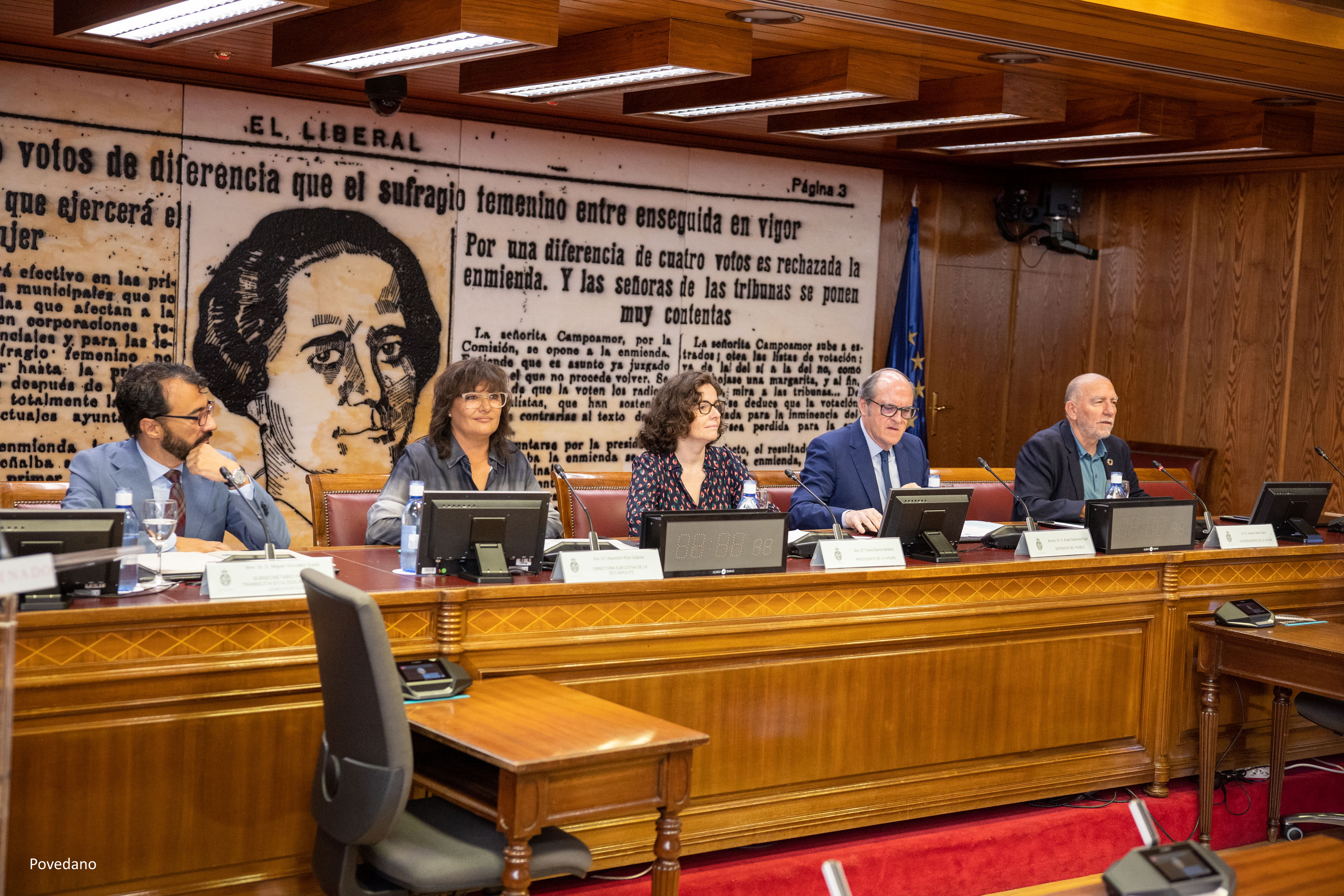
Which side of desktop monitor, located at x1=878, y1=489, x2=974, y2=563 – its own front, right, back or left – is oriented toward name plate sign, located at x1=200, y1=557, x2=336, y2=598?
left

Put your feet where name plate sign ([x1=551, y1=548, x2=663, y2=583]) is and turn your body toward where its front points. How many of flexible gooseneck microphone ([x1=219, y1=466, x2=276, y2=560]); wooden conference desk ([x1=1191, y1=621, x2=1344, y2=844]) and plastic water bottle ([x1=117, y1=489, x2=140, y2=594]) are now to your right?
2

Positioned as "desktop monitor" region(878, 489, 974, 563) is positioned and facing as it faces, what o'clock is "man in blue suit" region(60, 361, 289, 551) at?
The man in blue suit is roughly at 10 o'clock from the desktop monitor.

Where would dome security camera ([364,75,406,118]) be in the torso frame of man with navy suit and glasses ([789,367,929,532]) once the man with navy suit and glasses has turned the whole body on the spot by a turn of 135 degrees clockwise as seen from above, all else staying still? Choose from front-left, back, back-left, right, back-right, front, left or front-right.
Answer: front

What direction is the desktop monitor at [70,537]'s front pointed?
away from the camera

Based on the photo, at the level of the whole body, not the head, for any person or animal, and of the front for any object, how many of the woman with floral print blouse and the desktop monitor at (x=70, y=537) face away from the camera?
1

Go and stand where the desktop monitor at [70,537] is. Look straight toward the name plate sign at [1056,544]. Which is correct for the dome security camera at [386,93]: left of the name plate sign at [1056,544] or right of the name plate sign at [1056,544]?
left

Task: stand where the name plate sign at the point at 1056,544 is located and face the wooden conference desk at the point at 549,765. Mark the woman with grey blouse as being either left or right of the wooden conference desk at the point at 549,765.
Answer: right

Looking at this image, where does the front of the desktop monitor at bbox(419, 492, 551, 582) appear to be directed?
away from the camera

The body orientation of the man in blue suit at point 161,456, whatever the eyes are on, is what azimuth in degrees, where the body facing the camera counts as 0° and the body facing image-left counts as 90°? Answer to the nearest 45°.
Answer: approximately 315°
